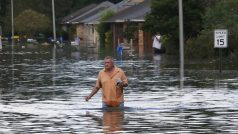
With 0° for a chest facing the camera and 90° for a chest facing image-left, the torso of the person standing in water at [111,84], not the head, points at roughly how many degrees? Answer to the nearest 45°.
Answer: approximately 0°
